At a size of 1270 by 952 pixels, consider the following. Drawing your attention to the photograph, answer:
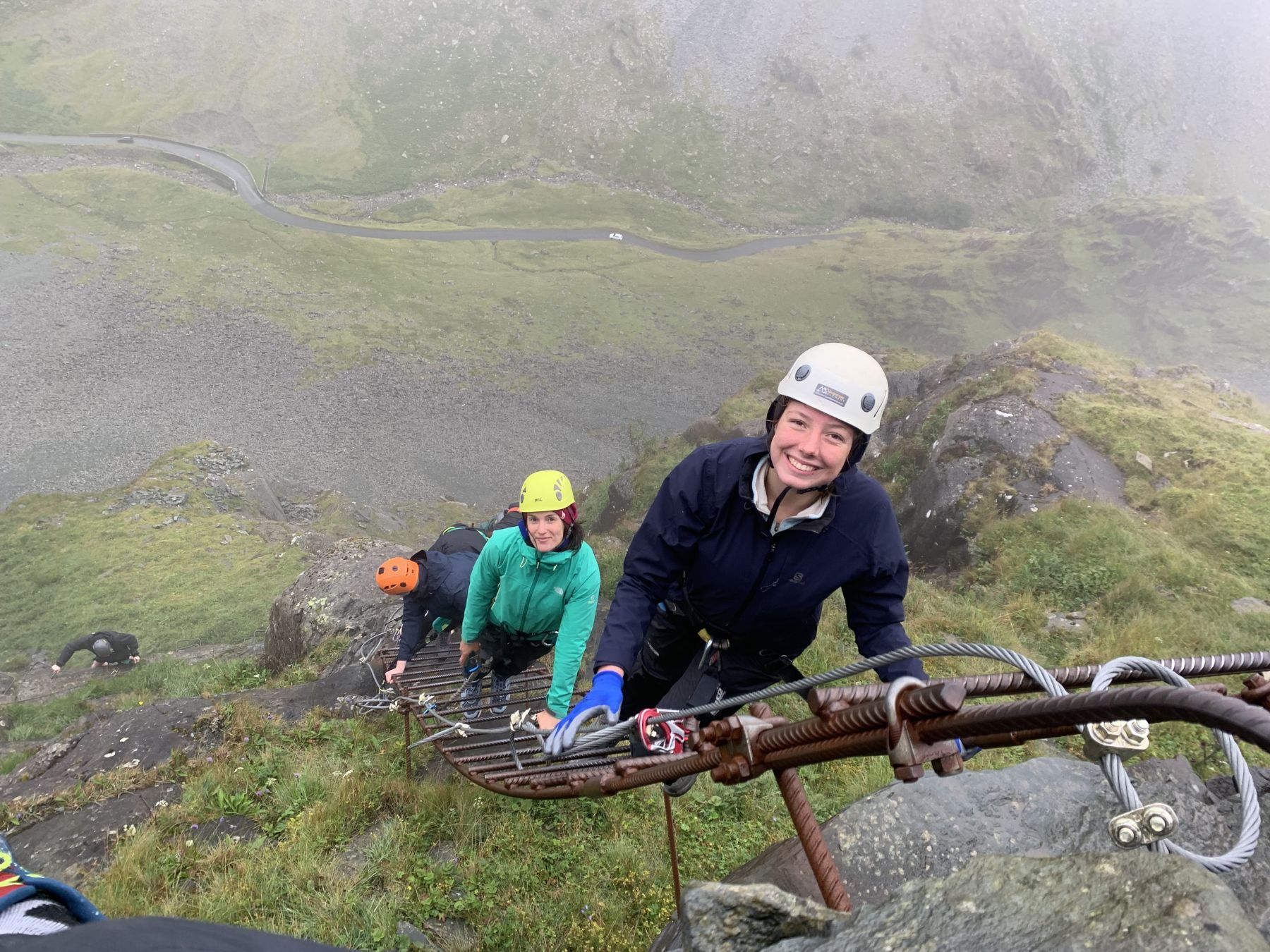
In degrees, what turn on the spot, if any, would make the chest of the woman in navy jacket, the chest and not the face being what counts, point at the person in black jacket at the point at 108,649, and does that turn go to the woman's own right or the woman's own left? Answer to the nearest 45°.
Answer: approximately 135° to the woman's own right

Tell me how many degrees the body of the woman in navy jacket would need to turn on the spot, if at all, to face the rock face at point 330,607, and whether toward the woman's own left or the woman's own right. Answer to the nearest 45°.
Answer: approximately 135° to the woman's own right

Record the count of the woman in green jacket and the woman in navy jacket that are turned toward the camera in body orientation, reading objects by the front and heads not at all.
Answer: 2

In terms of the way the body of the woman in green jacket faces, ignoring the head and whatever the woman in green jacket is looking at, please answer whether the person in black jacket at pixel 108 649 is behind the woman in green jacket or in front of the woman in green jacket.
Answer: behind

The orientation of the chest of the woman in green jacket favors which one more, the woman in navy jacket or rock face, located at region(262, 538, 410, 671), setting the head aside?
the woman in navy jacket

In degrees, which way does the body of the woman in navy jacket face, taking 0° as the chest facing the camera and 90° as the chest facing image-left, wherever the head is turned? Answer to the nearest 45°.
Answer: approximately 0°
